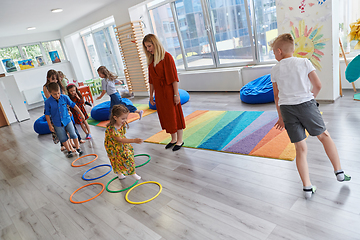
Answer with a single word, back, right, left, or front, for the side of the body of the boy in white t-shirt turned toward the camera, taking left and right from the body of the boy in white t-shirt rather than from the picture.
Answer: back

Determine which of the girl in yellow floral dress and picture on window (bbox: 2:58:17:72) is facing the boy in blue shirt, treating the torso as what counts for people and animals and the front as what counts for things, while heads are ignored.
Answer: the picture on window

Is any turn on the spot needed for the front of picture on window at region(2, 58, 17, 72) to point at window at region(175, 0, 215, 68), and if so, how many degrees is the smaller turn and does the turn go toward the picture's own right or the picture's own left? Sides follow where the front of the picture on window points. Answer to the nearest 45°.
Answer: approximately 45° to the picture's own left

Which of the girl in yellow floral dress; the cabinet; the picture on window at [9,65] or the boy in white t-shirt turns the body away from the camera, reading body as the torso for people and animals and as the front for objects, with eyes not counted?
the boy in white t-shirt

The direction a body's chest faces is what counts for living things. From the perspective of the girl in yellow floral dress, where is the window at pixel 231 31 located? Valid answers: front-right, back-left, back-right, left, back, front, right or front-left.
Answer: left

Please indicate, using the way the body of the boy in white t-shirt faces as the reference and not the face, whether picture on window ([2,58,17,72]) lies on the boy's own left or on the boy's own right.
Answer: on the boy's own left

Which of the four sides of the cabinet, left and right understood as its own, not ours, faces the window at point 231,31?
front

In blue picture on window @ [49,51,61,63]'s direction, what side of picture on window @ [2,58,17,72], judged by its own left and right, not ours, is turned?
left
